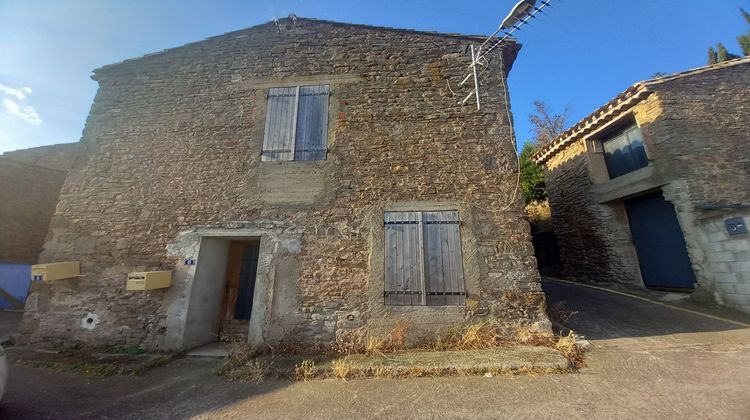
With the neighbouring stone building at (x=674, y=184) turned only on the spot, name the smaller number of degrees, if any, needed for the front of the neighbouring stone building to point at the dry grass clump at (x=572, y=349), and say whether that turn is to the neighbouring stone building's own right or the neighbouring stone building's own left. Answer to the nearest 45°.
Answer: approximately 45° to the neighbouring stone building's own left

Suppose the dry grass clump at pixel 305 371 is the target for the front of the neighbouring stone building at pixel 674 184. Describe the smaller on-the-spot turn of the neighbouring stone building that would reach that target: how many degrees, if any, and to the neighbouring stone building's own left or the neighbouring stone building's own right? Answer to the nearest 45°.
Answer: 0° — it already faces it

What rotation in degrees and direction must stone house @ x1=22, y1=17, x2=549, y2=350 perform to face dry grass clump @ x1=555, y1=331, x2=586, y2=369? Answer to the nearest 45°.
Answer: approximately 45° to its left

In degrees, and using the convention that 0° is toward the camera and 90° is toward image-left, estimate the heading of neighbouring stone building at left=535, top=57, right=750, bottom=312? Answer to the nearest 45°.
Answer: approximately 45°

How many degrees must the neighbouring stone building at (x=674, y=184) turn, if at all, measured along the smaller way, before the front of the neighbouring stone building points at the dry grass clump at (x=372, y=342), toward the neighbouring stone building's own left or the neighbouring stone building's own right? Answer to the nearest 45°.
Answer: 0° — it already faces it
